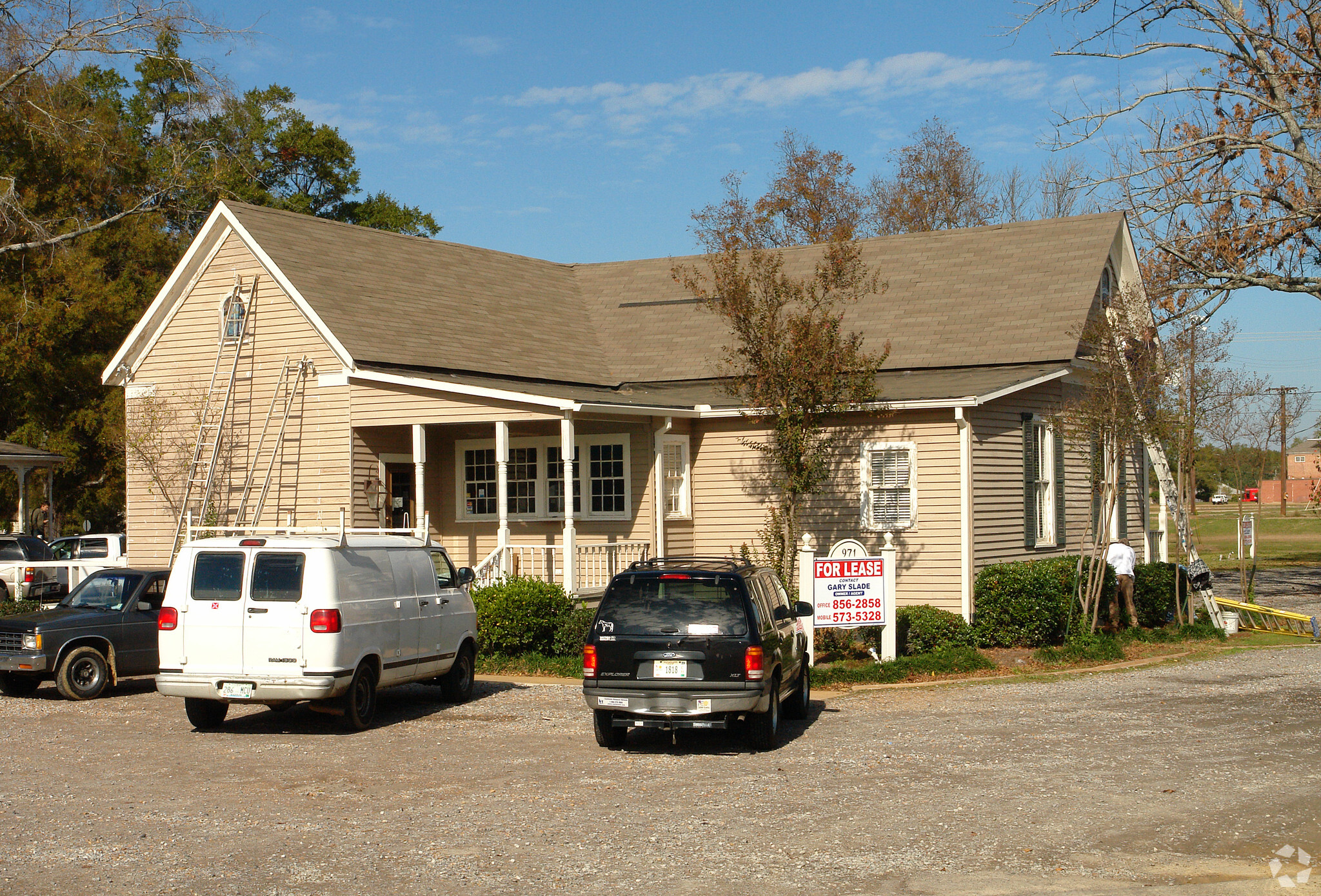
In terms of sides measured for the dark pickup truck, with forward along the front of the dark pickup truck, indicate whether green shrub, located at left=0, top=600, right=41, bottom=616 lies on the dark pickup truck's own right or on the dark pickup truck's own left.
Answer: on the dark pickup truck's own right

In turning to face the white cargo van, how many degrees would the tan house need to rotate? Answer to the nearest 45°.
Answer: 0° — it already faces it

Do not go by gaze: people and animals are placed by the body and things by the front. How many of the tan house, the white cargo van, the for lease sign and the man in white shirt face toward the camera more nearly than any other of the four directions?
2

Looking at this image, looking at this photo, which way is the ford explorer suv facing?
away from the camera

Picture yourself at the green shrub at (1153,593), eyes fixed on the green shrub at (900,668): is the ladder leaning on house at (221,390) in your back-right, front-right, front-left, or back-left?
front-right

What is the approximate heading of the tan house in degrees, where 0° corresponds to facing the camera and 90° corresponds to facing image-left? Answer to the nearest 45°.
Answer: approximately 0°

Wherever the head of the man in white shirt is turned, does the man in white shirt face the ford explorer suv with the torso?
no

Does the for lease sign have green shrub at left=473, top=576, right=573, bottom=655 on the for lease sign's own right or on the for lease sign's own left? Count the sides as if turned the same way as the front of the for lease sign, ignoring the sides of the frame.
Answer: on the for lease sign's own right

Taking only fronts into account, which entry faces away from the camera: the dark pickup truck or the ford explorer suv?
the ford explorer suv

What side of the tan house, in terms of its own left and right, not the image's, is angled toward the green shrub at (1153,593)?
left

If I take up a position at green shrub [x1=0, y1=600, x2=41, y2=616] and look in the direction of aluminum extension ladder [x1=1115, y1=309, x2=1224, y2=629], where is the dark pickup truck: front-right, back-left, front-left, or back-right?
front-right

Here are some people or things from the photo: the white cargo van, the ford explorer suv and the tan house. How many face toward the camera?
1

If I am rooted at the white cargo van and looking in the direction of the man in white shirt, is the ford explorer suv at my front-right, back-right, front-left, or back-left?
front-right

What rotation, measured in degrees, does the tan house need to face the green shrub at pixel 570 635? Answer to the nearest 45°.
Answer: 0° — it already faces it

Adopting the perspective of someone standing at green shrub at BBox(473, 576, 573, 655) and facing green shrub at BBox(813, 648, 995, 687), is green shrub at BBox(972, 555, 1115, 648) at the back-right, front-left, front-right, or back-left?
front-left

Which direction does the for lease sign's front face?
toward the camera
